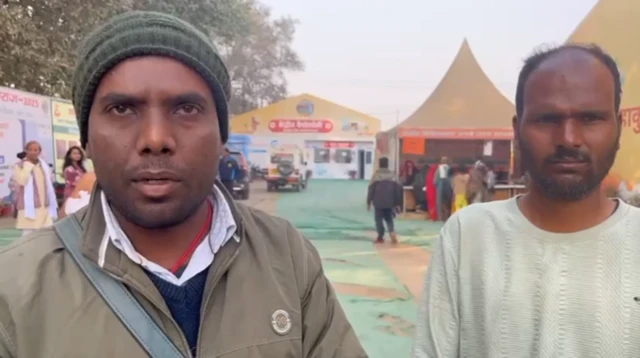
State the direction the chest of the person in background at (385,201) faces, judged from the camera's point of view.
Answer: away from the camera

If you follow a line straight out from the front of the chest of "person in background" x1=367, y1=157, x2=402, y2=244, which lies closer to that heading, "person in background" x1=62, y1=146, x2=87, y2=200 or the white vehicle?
the white vehicle

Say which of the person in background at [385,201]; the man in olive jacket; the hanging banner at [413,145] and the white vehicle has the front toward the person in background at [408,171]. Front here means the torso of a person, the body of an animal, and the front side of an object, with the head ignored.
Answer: the person in background at [385,201]

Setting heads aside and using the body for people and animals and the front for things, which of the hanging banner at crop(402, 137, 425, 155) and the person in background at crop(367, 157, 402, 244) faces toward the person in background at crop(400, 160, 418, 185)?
the person in background at crop(367, 157, 402, 244)

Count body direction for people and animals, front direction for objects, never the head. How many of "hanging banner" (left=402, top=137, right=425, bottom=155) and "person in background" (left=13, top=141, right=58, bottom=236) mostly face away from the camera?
0

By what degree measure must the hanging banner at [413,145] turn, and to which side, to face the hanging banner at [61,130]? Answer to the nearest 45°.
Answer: approximately 90° to its right

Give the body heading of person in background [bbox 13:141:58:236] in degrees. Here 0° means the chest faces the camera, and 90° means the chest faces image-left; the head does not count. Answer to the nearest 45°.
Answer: approximately 315°

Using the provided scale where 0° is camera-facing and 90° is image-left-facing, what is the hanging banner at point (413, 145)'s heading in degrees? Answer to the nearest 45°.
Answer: approximately 0°
